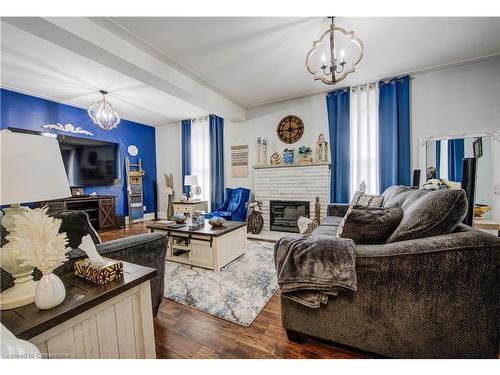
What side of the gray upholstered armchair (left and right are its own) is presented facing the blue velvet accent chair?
left

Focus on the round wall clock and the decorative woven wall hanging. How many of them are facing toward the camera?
2

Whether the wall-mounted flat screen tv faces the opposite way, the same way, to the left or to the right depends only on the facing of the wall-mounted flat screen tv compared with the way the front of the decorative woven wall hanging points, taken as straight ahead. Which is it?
to the left

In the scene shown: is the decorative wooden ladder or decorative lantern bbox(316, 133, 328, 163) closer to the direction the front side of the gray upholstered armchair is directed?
the decorative lantern

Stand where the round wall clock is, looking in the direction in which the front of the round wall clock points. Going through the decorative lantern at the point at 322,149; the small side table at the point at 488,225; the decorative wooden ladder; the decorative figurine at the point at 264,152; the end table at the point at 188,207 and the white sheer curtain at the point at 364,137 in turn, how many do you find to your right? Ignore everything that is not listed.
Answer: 3

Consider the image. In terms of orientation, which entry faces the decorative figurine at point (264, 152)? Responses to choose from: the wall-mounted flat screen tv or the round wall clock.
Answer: the wall-mounted flat screen tv

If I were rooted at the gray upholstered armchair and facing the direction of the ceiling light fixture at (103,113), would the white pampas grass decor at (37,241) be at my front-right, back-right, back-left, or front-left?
back-left

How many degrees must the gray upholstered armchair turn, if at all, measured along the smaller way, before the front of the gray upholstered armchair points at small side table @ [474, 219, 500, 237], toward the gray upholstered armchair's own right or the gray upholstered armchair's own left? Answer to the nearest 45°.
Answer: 0° — it already faces it

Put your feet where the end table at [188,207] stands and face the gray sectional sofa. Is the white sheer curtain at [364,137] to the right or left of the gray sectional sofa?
left

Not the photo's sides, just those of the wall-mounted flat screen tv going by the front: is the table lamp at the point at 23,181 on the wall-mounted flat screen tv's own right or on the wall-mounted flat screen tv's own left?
on the wall-mounted flat screen tv's own right

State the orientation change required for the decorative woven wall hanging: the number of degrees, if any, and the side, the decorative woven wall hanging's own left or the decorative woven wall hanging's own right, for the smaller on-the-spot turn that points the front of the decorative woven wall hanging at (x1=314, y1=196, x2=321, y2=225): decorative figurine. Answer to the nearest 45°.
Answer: approximately 45° to the decorative woven wall hanging's own left
